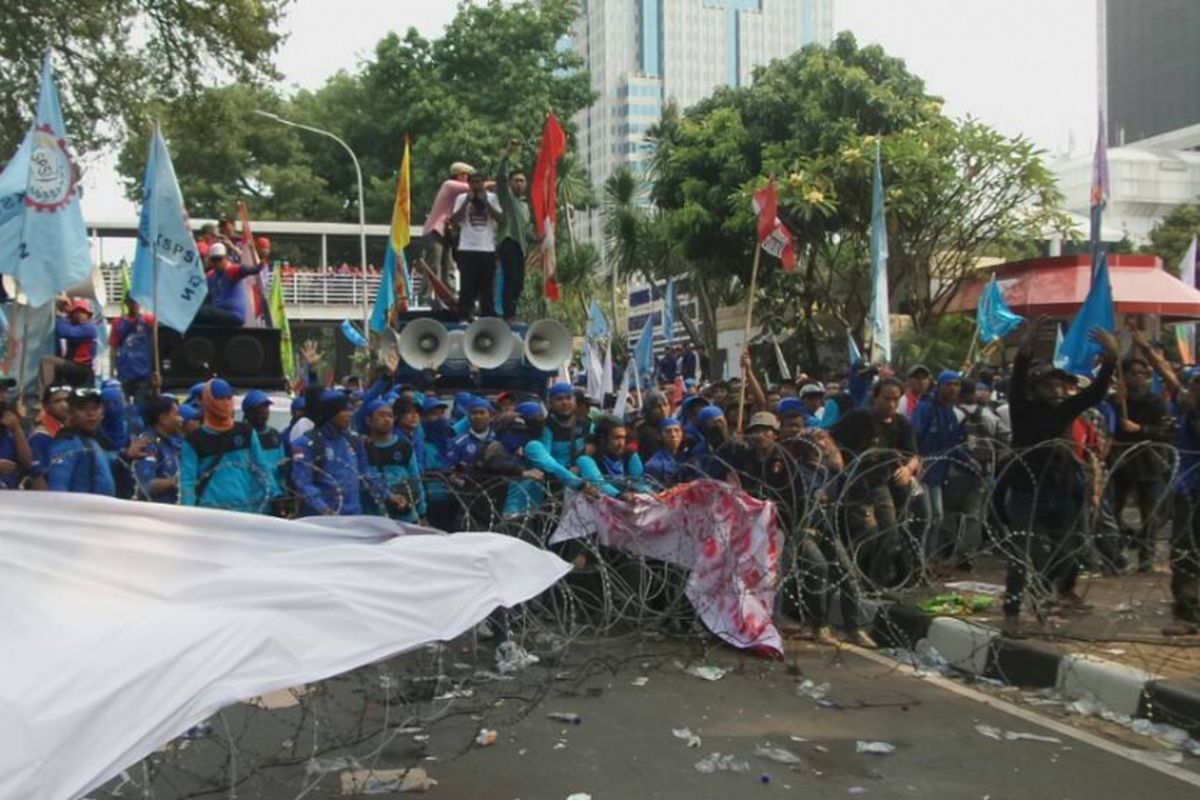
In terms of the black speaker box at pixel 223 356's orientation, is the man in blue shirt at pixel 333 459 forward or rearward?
forward

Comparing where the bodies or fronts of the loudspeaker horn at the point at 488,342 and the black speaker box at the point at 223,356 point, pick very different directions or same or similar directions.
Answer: same or similar directions

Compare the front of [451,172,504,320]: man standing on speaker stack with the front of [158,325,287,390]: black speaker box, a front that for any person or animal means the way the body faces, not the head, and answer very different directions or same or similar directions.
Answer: same or similar directions

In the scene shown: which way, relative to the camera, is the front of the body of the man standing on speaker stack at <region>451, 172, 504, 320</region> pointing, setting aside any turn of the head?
toward the camera

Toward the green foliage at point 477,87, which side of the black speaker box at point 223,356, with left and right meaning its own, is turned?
back

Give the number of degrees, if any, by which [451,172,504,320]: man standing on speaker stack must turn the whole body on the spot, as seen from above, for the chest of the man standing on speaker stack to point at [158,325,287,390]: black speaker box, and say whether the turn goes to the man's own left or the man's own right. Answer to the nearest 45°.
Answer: approximately 90° to the man's own right

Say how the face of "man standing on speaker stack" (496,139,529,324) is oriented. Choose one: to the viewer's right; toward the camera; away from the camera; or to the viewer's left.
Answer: toward the camera

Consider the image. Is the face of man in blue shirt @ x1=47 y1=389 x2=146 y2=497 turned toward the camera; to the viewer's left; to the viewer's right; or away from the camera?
toward the camera

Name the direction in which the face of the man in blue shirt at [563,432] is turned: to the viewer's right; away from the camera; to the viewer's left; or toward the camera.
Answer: toward the camera

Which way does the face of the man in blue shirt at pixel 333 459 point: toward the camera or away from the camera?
toward the camera

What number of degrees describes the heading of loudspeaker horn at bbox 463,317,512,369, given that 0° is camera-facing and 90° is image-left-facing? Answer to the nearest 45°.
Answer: approximately 0°

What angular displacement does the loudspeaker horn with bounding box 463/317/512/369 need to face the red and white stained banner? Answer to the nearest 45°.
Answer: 0° — it already faces it

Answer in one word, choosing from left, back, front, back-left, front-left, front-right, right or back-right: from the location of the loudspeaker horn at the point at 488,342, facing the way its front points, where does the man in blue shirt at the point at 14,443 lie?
front-right

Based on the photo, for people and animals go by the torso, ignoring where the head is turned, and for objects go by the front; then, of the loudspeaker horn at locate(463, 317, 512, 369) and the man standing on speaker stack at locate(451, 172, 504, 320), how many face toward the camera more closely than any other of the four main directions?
2

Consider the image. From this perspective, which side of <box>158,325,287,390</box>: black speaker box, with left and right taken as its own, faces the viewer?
front

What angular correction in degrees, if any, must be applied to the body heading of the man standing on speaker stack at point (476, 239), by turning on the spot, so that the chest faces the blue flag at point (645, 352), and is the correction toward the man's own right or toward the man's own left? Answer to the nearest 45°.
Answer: approximately 135° to the man's own left

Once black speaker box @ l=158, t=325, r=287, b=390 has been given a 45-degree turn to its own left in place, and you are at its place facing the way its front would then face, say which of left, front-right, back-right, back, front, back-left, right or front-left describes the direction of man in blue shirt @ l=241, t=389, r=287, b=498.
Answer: front-right

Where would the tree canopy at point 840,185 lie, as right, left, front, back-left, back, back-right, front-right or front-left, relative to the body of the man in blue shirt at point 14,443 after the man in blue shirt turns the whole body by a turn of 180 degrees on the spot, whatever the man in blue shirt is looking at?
right

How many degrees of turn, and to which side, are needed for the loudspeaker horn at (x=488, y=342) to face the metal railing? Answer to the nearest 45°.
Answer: approximately 180°
